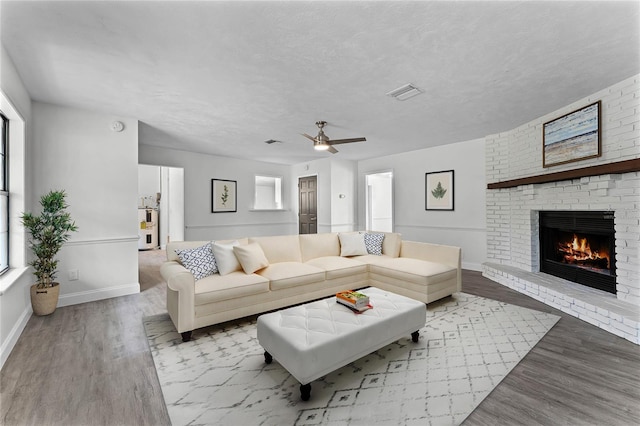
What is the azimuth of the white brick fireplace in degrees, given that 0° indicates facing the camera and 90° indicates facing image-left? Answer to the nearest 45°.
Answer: approximately 45°

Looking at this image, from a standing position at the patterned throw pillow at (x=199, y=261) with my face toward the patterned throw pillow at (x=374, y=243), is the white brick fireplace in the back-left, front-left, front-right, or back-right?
front-right

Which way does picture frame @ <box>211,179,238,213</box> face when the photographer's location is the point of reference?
facing the viewer and to the right of the viewer

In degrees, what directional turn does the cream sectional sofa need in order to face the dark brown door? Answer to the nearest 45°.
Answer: approximately 135° to its left

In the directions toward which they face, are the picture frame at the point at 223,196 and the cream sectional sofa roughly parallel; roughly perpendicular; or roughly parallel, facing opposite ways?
roughly parallel

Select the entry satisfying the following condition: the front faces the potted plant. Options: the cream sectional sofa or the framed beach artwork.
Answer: the framed beach artwork

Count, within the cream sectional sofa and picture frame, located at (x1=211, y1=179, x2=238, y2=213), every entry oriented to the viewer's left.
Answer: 0

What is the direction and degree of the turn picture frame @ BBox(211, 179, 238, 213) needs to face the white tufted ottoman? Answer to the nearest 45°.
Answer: approximately 45° to its right

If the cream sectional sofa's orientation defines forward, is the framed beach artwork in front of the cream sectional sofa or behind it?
in front

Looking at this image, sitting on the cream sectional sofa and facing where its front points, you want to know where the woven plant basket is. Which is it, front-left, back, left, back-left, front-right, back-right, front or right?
back-right

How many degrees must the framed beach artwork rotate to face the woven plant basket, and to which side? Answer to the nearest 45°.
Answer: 0° — it already faces it

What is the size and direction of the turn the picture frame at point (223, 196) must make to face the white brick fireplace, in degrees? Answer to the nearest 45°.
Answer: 0° — it already faces it
